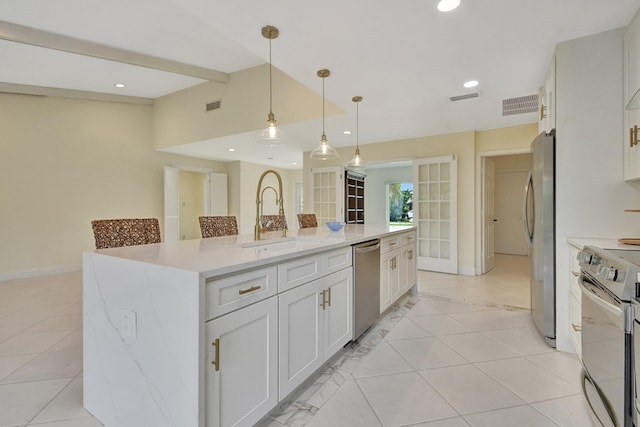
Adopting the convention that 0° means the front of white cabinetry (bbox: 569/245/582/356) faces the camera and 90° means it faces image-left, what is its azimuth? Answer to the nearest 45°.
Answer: approximately 90°

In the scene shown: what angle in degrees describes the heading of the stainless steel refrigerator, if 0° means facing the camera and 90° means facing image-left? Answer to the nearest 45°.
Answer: approximately 90°

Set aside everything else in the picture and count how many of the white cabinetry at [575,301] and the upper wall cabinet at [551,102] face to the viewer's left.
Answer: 2

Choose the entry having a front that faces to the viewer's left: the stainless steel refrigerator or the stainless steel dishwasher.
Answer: the stainless steel refrigerator

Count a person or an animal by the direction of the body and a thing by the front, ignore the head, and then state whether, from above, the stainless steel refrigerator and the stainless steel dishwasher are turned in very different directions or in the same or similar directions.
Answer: very different directions

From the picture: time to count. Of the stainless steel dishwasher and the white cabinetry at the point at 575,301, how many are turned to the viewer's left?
1

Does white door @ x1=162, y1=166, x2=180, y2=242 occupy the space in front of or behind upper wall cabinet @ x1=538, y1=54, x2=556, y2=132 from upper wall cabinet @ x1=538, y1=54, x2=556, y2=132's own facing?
in front

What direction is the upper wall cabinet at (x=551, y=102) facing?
to the viewer's left

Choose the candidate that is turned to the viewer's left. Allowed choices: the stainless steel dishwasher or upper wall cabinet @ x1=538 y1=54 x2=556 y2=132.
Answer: the upper wall cabinet

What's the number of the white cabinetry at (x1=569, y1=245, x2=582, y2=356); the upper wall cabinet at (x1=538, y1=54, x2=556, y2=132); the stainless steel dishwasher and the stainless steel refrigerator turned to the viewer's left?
3

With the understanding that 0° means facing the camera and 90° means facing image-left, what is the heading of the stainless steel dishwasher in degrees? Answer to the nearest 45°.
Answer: approximately 315°
